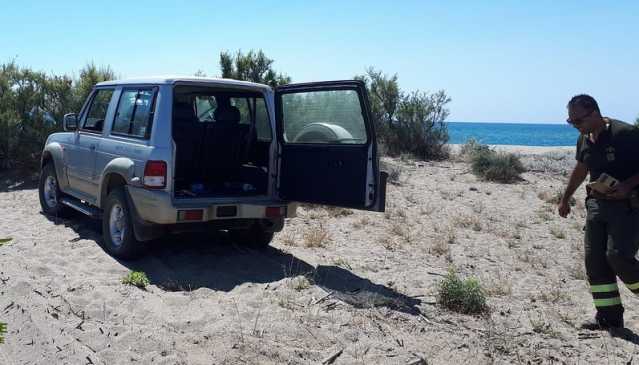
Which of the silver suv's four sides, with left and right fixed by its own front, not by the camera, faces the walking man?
back

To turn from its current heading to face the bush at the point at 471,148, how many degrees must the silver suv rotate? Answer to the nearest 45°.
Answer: approximately 90° to its right

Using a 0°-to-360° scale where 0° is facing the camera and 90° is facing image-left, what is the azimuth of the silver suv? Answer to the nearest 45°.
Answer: approximately 135°

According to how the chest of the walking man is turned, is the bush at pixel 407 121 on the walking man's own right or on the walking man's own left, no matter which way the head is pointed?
on the walking man's own right

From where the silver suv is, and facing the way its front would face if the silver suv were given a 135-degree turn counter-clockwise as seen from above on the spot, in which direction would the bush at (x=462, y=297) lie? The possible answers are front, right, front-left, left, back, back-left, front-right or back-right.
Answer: front-left

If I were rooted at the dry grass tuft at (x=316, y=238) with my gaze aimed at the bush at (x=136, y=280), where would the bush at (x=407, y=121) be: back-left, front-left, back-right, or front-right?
back-right

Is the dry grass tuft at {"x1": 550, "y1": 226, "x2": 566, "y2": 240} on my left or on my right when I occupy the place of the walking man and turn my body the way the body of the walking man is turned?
on my right

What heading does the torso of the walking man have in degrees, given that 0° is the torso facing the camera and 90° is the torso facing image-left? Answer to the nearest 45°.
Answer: approximately 45°

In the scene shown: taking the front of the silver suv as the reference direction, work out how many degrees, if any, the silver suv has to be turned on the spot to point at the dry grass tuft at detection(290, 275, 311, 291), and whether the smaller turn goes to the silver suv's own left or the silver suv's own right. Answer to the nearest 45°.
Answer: approximately 180°

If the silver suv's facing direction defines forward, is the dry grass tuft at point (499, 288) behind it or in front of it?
behind

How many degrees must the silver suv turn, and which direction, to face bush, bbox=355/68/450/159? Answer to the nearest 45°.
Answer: approximately 90° to its right

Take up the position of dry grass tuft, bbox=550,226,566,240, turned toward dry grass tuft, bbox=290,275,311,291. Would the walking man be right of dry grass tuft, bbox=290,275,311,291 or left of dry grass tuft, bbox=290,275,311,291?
left

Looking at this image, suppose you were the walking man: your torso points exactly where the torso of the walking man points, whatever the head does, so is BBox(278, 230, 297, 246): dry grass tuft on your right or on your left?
on your right
